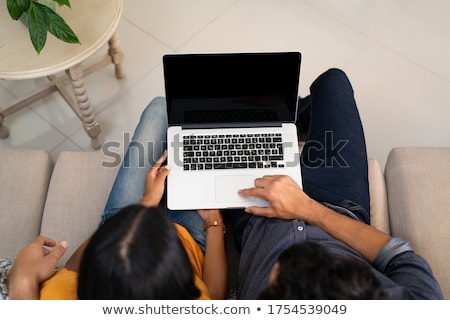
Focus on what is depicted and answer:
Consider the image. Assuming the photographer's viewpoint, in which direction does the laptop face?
facing the viewer

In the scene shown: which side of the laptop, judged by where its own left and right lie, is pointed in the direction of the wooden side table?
right

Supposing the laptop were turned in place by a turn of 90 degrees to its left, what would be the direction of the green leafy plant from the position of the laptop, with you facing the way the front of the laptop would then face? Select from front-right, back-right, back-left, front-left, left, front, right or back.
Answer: back
